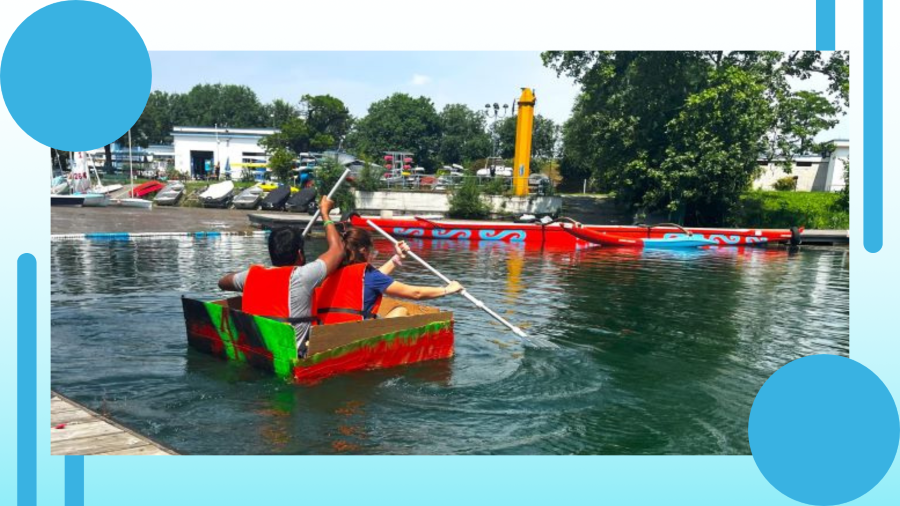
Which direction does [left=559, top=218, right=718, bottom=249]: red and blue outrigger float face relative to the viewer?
to the viewer's left

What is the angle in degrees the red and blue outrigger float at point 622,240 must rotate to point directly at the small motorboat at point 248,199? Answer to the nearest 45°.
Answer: approximately 45° to its right

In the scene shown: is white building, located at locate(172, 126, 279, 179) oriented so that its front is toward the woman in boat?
yes

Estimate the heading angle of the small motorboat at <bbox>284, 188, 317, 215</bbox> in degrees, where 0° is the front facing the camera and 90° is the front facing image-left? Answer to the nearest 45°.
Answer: approximately 45°

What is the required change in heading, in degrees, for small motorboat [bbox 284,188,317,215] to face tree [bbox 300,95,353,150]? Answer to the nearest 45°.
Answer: approximately 135° to its right

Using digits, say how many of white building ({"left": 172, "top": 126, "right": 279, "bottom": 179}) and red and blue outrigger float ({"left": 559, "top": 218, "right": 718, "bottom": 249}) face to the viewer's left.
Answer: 1

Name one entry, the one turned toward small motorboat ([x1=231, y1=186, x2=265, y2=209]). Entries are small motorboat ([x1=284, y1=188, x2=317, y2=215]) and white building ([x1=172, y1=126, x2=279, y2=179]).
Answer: the white building

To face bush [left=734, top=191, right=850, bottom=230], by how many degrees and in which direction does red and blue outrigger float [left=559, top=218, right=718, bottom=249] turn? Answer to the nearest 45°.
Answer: approximately 135° to its right

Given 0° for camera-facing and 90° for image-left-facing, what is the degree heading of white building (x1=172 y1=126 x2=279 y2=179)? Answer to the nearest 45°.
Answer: approximately 0°

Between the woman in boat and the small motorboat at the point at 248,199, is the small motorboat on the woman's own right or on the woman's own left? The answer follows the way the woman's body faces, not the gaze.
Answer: on the woman's own left

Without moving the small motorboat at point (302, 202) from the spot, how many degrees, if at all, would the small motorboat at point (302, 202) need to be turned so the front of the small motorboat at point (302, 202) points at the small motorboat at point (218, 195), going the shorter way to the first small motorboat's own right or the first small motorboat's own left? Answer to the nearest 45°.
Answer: approximately 90° to the first small motorboat's own right
